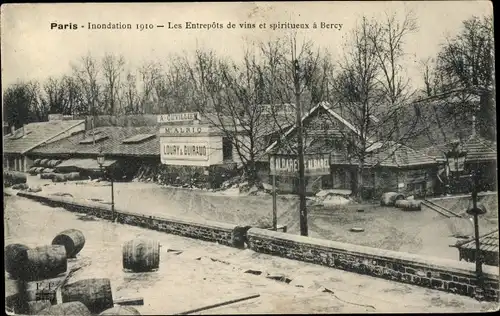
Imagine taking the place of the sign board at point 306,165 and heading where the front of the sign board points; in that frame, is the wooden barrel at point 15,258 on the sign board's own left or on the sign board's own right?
on the sign board's own right

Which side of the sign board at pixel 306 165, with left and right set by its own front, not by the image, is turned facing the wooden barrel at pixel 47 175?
right

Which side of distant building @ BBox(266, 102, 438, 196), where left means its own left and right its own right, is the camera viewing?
front

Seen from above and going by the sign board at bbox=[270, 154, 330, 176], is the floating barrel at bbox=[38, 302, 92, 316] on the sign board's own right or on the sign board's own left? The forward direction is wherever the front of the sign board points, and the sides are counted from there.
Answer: on the sign board's own right

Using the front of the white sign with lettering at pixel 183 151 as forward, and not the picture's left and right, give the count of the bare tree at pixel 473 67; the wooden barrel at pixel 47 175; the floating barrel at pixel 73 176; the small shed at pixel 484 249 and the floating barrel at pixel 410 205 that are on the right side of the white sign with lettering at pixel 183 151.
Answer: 2

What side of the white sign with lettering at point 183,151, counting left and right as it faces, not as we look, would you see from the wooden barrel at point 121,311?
front

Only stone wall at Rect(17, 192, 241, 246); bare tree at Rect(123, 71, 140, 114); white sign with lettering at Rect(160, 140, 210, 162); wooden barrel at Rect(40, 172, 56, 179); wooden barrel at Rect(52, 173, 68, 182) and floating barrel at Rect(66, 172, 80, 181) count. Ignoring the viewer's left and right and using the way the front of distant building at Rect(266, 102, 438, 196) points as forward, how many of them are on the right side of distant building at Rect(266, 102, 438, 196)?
6

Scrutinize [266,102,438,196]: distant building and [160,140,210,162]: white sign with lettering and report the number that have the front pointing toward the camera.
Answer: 2

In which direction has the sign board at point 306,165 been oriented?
toward the camera

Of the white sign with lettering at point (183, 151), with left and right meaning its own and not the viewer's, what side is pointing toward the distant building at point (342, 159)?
left

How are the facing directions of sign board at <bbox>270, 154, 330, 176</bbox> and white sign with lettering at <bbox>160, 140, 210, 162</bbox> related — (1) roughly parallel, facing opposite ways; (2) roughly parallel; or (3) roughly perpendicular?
roughly parallel

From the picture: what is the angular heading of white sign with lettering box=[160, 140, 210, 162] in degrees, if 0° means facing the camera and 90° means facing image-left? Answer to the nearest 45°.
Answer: approximately 0°

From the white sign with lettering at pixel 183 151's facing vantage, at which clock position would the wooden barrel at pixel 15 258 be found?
The wooden barrel is roughly at 12 o'clock from the white sign with lettering.

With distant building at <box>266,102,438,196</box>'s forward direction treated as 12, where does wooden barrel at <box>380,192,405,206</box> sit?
The wooden barrel is roughly at 11 o'clock from the distant building.
